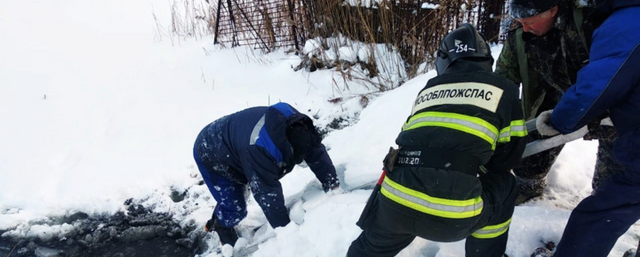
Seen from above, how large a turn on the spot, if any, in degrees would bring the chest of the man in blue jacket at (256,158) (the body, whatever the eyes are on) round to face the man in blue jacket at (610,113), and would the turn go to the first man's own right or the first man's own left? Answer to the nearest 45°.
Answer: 0° — they already face them

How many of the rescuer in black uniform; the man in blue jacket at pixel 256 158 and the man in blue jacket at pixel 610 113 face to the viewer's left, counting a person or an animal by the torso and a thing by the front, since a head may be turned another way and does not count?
1

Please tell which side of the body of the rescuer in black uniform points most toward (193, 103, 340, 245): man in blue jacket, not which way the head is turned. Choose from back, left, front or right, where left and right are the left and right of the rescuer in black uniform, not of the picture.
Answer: left

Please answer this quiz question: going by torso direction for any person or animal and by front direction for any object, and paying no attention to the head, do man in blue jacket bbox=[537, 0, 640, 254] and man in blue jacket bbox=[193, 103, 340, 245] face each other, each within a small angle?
yes

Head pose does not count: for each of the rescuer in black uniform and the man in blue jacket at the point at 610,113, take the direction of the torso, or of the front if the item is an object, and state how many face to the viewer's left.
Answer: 1

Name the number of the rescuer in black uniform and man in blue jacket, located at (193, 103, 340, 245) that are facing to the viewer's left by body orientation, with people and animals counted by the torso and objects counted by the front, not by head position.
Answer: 0

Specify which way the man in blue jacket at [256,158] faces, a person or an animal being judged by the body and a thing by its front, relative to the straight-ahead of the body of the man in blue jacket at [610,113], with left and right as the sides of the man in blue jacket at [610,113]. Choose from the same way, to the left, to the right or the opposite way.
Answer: the opposite way

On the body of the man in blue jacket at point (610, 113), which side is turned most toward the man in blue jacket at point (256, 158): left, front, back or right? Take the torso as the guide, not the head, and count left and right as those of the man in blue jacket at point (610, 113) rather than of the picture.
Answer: front

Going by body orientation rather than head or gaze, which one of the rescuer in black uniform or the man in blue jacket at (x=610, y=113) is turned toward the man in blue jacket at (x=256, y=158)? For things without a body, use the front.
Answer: the man in blue jacket at (x=610, y=113)

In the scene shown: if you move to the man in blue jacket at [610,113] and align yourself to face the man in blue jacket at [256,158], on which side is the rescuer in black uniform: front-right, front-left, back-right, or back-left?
front-left

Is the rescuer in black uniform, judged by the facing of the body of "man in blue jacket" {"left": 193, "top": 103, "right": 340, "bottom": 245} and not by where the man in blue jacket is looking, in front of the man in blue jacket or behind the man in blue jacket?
in front

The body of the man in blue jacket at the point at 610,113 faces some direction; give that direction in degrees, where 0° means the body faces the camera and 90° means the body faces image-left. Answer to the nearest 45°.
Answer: approximately 90°

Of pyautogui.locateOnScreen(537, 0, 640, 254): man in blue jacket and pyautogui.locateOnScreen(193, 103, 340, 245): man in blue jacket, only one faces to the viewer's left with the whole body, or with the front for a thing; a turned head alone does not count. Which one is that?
pyautogui.locateOnScreen(537, 0, 640, 254): man in blue jacket

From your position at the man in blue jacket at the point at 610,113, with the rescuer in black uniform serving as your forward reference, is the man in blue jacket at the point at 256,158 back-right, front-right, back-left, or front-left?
front-right

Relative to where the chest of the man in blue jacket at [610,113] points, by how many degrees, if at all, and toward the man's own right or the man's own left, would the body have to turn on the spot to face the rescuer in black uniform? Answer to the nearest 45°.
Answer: approximately 45° to the man's own left

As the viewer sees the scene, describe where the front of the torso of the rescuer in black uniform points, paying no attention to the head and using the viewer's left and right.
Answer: facing away from the viewer and to the right of the viewer

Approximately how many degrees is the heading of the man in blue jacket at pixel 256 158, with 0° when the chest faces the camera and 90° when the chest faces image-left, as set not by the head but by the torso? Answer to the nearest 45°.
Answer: approximately 315°
